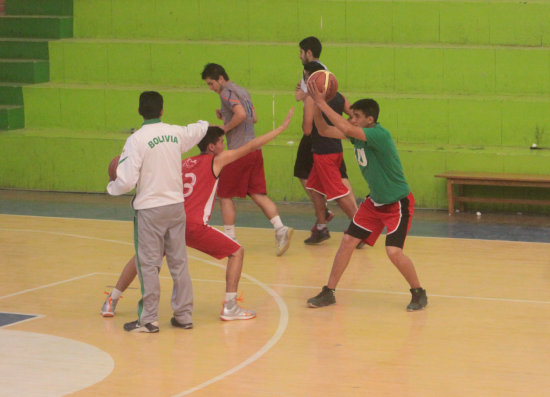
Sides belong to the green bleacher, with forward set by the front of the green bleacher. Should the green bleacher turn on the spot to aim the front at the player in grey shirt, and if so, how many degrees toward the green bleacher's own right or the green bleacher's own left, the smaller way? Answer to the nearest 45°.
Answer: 0° — it already faces them

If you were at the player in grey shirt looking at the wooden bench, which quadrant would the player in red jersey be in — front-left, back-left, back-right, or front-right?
back-right

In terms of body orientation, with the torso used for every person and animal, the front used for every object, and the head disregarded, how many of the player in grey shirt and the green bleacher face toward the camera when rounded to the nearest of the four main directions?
1

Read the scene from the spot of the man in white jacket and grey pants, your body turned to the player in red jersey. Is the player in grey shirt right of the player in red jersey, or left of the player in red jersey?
left

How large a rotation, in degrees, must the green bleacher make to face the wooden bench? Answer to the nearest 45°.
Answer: approximately 45° to its left

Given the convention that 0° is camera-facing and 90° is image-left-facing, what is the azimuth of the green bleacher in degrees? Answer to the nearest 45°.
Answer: approximately 0°

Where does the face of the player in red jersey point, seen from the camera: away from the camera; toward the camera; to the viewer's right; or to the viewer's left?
to the viewer's right
